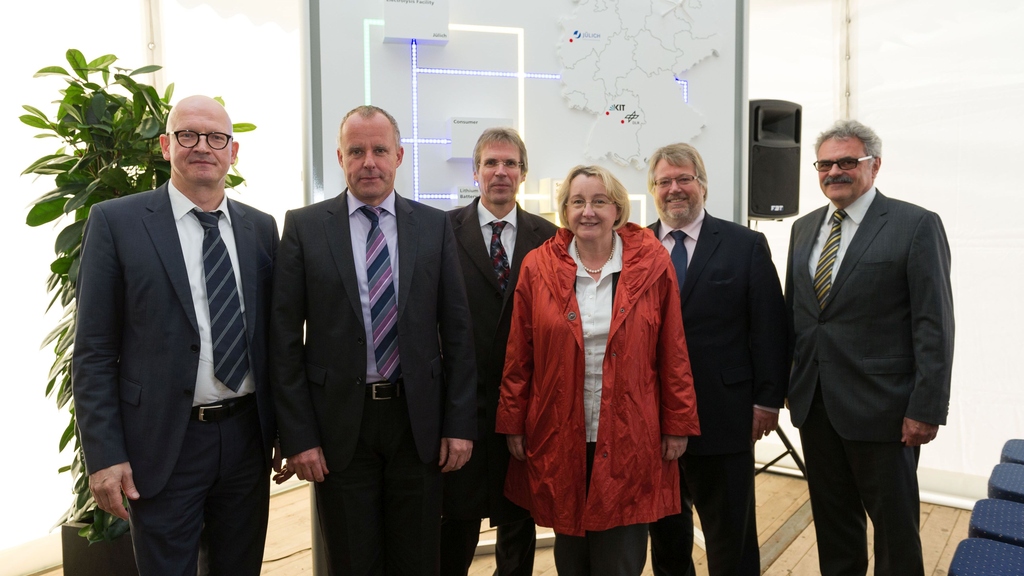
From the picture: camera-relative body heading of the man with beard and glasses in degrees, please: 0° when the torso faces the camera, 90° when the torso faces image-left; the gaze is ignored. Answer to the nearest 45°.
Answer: approximately 45°

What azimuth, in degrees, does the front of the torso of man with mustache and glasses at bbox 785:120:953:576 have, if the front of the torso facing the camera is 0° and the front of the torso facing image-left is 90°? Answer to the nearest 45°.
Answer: approximately 45°

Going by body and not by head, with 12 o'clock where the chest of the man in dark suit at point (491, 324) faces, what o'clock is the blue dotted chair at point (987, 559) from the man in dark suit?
The blue dotted chair is roughly at 10 o'clock from the man in dark suit.

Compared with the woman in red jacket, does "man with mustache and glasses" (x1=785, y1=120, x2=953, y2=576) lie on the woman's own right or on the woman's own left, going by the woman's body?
on the woman's own left

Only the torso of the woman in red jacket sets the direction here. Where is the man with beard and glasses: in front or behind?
behind

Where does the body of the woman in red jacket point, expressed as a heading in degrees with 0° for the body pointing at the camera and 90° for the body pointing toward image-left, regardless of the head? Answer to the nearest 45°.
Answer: approximately 0°

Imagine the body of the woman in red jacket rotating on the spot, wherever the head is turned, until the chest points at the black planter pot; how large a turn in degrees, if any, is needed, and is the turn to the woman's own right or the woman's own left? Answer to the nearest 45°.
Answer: approximately 90° to the woman's own right

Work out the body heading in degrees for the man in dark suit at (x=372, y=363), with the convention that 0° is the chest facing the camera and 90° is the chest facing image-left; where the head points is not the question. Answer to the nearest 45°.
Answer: approximately 0°
